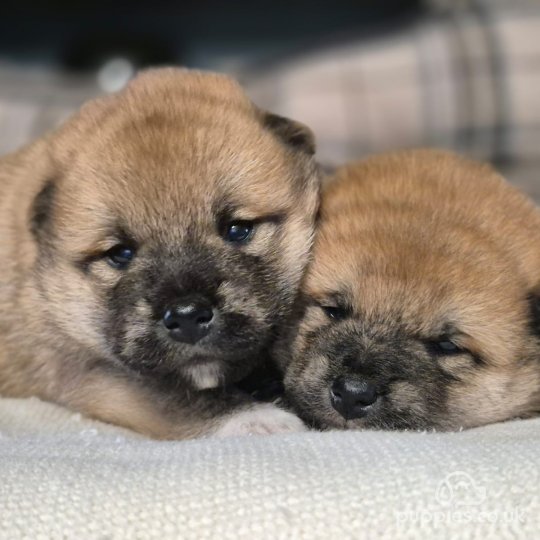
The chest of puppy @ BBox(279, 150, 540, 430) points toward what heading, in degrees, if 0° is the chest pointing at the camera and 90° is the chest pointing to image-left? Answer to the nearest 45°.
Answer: approximately 45°

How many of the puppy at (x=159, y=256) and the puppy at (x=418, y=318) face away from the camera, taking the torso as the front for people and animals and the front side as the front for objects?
0

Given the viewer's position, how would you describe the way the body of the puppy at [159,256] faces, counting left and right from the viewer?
facing the viewer and to the right of the viewer
